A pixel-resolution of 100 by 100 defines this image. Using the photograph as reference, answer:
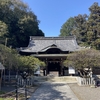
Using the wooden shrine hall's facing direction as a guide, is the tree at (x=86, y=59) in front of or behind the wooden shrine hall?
in front

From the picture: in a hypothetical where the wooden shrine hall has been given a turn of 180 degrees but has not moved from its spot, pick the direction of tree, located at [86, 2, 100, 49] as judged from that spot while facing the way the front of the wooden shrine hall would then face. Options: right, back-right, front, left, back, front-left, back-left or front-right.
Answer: front-right

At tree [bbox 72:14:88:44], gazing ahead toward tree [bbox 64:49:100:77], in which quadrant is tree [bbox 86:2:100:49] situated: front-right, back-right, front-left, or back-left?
front-left

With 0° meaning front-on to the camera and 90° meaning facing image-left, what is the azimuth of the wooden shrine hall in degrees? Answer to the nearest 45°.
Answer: approximately 0°

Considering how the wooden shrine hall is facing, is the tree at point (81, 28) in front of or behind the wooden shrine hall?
behind

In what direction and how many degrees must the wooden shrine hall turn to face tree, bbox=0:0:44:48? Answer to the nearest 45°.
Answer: approximately 135° to its right
